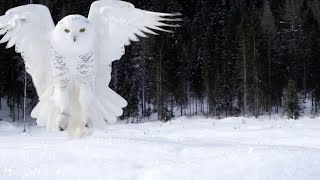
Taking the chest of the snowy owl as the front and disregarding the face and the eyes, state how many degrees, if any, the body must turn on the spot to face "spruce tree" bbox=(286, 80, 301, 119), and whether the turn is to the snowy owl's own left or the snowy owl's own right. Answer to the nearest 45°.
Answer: approximately 135° to the snowy owl's own left

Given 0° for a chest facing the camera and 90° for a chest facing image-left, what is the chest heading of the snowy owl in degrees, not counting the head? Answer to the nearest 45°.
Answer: approximately 0°
